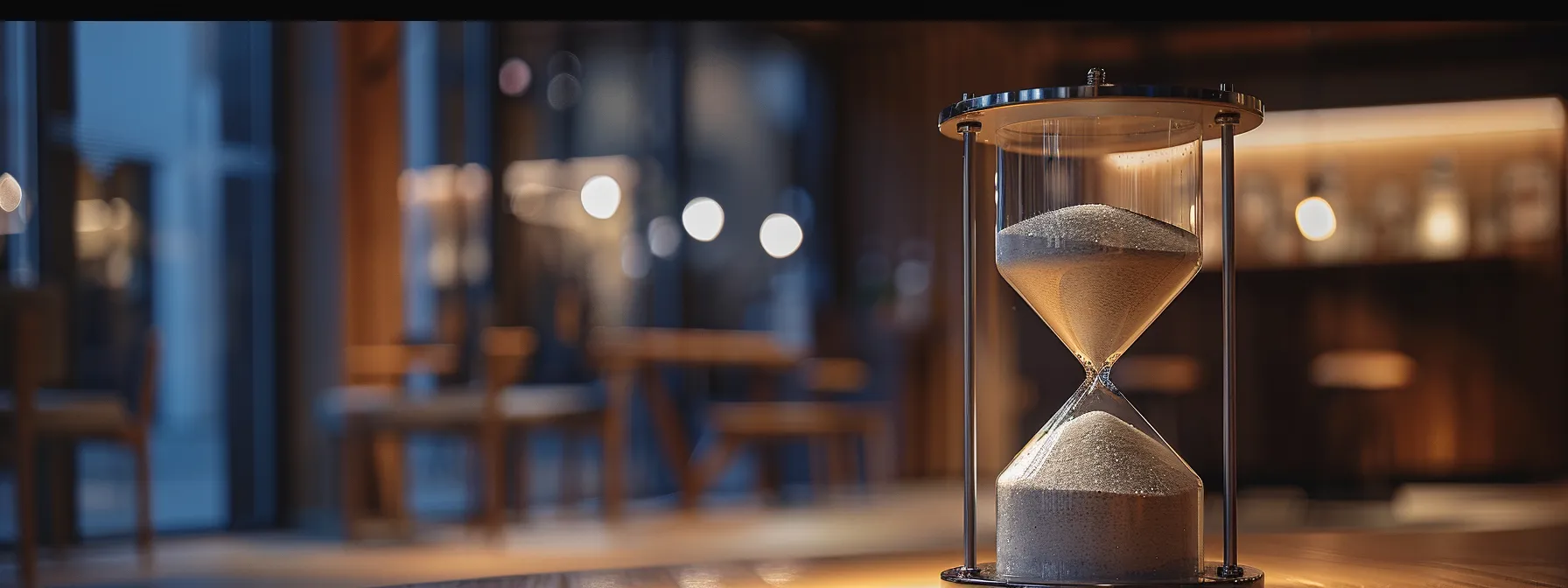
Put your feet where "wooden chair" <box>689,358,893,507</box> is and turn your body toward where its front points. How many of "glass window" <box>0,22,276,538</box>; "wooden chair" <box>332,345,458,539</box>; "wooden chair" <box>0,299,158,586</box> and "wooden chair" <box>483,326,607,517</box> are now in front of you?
4

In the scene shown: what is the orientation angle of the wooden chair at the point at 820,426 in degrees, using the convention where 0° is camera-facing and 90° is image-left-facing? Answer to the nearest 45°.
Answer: approximately 45°

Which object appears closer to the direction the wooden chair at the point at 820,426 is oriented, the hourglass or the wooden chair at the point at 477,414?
the wooden chair

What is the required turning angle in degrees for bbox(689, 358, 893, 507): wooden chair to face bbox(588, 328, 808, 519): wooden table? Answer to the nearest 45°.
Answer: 0° — it already faces it

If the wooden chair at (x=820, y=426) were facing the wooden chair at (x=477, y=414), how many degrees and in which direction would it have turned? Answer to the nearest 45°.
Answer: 0° — it already faces it

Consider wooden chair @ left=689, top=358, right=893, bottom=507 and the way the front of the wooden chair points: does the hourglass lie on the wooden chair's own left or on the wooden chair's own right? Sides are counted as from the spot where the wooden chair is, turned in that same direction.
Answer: on the wooden chair's own left

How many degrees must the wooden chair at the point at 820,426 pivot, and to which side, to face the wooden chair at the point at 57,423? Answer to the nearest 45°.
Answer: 0° — it already faces it

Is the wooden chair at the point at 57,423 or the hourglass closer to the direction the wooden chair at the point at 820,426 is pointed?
the wooden chair
